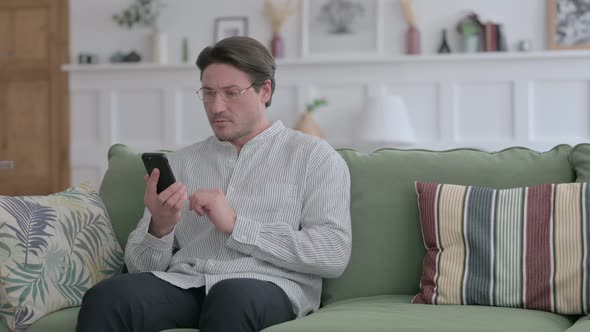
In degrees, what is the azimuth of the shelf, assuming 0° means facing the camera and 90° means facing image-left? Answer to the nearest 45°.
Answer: approximately 0°

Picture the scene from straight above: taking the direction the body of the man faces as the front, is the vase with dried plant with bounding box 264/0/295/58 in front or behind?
behind

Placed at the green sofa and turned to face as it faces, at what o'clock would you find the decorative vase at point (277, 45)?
The decorative vase is roughly at 6 o'clock from the green sofa.

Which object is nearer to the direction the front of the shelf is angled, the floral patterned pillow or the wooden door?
the floral patterned pillow

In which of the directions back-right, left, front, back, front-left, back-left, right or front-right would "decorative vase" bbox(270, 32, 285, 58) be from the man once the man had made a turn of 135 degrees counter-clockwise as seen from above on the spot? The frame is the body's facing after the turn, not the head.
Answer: left

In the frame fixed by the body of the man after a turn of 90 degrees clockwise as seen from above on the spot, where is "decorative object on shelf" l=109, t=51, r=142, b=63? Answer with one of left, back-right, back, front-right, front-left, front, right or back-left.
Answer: front-right

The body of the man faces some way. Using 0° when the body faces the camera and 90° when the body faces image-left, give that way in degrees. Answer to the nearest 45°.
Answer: approximately 45°

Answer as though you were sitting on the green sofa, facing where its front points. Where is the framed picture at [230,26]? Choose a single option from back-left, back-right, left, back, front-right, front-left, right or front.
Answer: back
